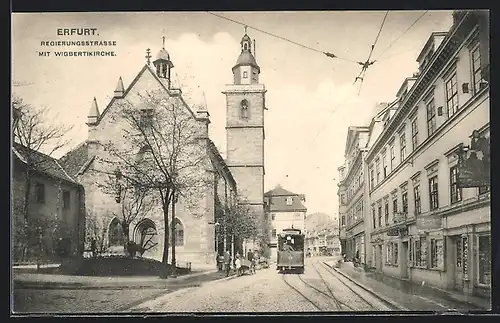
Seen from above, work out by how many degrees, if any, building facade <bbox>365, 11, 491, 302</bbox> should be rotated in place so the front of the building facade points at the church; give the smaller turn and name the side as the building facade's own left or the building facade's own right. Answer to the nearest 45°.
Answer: approximately 45° to the building facade's own right

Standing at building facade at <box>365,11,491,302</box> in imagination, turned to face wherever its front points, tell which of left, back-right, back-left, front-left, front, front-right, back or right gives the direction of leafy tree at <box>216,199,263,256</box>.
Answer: front-right

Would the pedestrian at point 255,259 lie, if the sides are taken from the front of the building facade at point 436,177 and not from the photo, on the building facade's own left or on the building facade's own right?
on the building facade's own right

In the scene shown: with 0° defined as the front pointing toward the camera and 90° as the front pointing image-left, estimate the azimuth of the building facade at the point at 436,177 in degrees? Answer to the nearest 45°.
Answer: approximately 45°

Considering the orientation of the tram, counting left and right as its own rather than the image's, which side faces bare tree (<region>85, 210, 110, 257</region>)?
right
